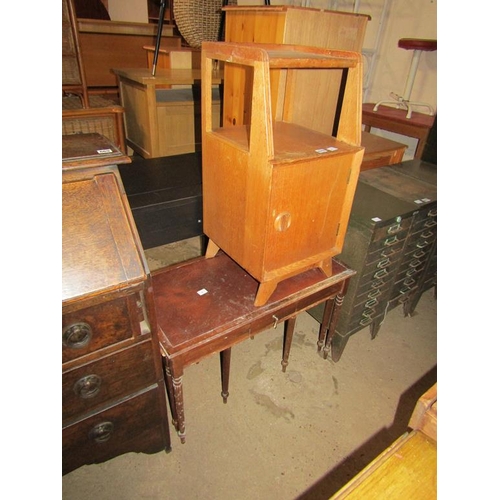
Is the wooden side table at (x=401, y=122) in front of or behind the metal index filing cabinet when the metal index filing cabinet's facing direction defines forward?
behind

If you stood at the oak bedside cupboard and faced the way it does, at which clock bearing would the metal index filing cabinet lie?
The metal index filing cabinet is roughly at 9 o'clock from the oak bedside cupboard.

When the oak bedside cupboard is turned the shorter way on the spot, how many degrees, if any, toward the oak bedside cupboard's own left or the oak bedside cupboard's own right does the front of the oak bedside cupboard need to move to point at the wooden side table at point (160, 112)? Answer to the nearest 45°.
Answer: approximately 180°

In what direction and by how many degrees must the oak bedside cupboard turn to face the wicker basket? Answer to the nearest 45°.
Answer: approximately 180°

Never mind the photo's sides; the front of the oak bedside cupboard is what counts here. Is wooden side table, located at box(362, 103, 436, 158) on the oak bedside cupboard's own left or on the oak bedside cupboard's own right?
on the oak bedside cupboard's own left

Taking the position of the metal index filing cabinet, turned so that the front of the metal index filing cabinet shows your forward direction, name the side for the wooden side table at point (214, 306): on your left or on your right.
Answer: on your right

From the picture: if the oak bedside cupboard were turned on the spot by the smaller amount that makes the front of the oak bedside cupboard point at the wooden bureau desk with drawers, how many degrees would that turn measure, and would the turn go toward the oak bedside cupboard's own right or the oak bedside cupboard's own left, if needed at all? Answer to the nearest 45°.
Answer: approximately 90° to the oak bedside cupboard's own right

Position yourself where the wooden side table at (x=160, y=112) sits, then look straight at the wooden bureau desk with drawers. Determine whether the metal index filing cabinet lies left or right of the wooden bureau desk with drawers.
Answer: left

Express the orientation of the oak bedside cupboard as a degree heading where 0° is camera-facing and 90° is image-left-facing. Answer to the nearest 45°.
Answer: approximately 315°
